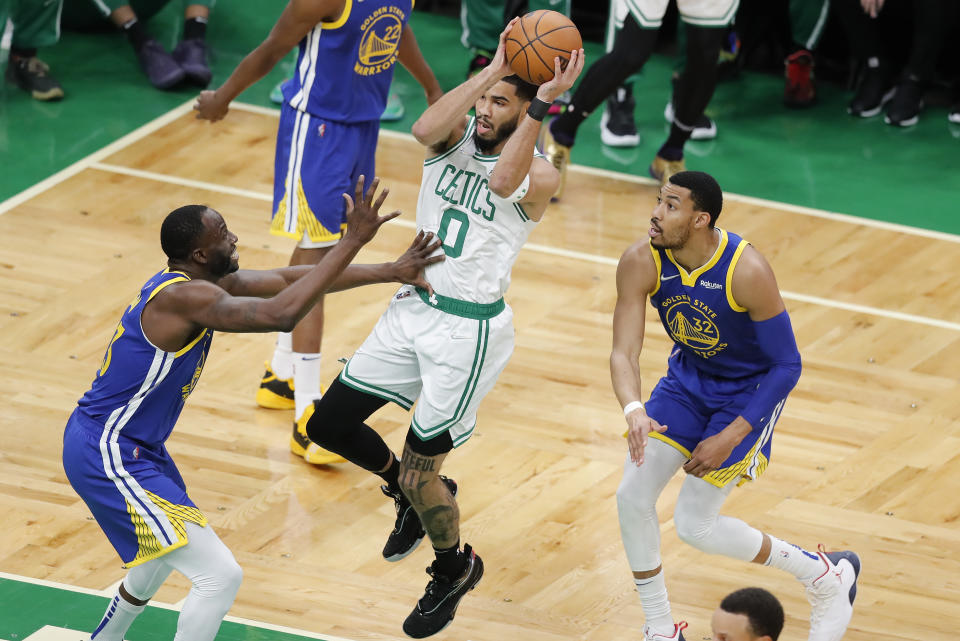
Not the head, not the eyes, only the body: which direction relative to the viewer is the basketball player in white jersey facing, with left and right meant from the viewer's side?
facing the viewer and to the left of the viewer
